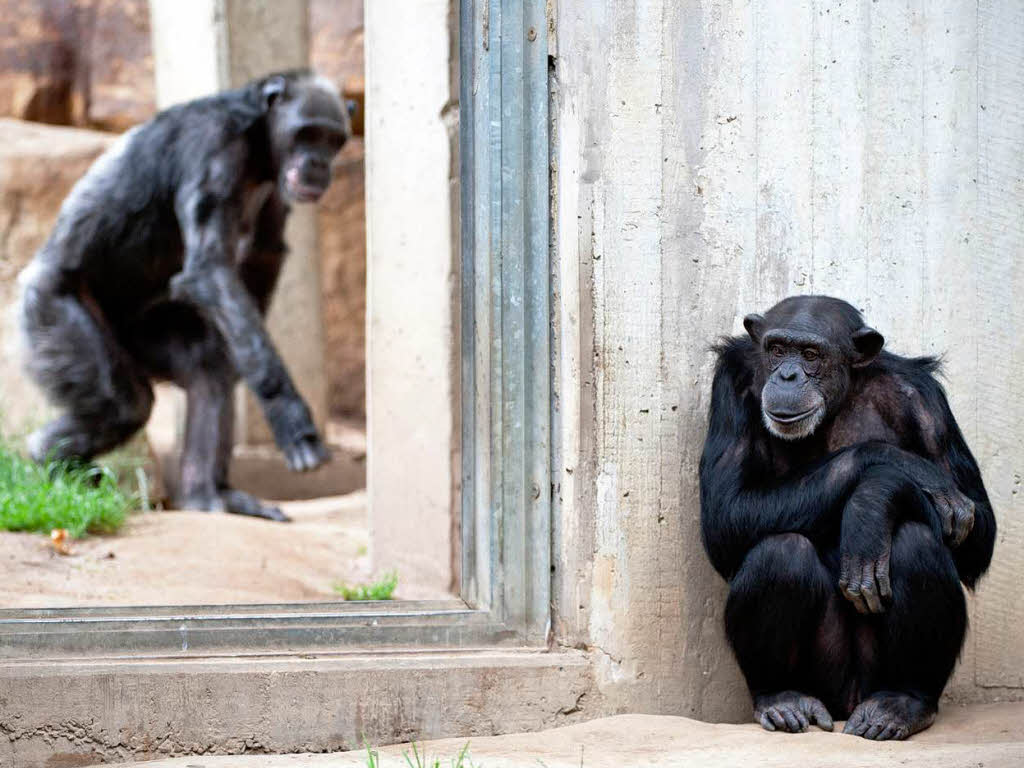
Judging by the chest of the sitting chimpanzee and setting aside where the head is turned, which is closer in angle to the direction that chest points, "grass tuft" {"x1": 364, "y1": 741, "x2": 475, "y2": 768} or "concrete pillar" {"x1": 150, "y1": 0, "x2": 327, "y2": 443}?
the grass tuft

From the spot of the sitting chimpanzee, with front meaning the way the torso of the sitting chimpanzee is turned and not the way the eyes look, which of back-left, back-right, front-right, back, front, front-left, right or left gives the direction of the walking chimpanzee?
back-right

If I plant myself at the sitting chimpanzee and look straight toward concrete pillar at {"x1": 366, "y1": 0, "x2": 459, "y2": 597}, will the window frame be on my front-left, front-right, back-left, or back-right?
front-left

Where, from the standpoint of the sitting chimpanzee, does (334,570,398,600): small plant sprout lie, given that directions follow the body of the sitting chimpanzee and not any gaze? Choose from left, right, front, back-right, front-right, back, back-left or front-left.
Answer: back-right

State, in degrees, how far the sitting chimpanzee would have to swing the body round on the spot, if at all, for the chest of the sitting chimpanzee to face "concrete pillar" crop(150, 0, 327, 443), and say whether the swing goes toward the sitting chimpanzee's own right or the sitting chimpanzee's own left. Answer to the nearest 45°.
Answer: approximately 135° to the sitting chimpanzee's own right

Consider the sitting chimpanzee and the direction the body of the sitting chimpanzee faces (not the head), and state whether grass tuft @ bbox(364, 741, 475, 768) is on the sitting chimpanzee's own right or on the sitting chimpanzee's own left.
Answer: on the sitting chimpanzee's own right

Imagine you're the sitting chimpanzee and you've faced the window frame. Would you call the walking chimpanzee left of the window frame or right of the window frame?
right

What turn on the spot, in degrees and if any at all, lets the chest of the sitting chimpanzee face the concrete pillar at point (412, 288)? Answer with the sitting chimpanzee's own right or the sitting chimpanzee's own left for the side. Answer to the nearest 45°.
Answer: approximately 135° to the sitting chimpanzee's own right

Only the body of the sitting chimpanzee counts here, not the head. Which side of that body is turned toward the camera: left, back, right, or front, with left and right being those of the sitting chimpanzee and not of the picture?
front

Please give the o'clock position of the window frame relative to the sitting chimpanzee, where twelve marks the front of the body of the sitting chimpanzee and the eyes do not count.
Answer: The window frame is roughly at 3 o'clock from the sitting chimpanzee.
